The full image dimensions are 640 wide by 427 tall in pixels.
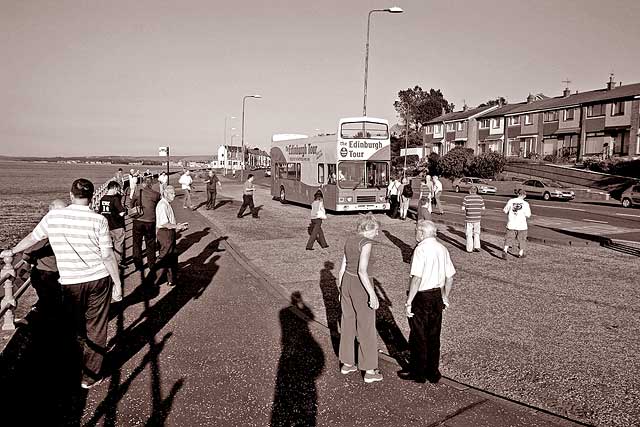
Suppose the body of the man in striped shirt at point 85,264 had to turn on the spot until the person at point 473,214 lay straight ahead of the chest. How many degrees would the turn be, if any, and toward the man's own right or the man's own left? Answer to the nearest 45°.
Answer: approximately 45° to the man's own right

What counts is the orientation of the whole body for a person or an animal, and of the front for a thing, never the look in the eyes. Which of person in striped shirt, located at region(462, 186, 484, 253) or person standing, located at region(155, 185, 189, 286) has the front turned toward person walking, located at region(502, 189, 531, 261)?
person standing, located at region(155, 185, 189, 286)

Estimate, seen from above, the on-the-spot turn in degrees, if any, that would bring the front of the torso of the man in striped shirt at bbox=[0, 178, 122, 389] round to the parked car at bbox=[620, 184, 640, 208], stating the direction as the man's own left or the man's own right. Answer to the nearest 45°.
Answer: approximately 45° to the man's own right

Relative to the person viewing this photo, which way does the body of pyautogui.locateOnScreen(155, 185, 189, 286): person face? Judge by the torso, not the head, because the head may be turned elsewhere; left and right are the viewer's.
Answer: facing to the right of the viewer

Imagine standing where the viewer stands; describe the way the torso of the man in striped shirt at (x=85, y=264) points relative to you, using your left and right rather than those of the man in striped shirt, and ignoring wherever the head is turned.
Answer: facing away from the viewer

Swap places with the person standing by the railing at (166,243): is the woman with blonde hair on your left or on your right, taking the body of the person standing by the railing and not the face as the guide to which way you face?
on your right

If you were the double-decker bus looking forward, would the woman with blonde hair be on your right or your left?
on your right

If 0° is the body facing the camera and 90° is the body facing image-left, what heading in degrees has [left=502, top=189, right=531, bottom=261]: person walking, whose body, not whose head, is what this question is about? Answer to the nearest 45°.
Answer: approximately 180°

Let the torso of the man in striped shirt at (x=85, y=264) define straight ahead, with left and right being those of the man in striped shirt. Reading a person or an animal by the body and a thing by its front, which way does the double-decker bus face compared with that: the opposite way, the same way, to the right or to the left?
the opposite way

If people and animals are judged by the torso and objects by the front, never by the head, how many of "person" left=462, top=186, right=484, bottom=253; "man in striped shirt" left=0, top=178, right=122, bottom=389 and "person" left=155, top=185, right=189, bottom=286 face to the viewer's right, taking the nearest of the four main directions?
1

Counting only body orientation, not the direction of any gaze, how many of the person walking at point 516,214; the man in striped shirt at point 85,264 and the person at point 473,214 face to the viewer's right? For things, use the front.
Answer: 0
